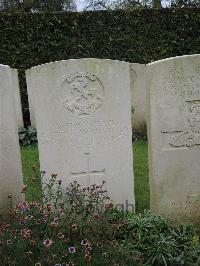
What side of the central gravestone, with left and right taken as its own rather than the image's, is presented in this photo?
front

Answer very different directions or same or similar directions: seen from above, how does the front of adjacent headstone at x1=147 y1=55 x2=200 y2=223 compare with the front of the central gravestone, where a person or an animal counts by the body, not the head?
same or similar directions

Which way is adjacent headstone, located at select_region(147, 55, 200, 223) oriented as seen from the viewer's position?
toward the camera

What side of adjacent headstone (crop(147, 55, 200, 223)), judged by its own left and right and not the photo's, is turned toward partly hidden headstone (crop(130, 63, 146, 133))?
back

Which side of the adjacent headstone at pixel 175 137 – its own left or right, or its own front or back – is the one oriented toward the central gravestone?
right

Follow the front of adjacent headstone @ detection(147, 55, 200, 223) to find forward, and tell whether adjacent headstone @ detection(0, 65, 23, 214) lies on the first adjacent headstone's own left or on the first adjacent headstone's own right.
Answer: on the first adjacent headstone's own right

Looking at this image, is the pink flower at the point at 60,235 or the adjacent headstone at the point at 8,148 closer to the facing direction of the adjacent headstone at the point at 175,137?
the pink flower

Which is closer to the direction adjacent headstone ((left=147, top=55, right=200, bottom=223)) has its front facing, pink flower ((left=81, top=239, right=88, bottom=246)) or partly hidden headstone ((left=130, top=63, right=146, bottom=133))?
the pink flower

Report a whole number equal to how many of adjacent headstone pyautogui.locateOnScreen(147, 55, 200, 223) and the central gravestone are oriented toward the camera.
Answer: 2

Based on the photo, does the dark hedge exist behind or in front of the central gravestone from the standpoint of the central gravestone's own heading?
behind

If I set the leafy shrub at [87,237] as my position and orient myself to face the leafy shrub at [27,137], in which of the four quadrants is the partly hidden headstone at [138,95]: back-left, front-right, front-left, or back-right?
front-right
